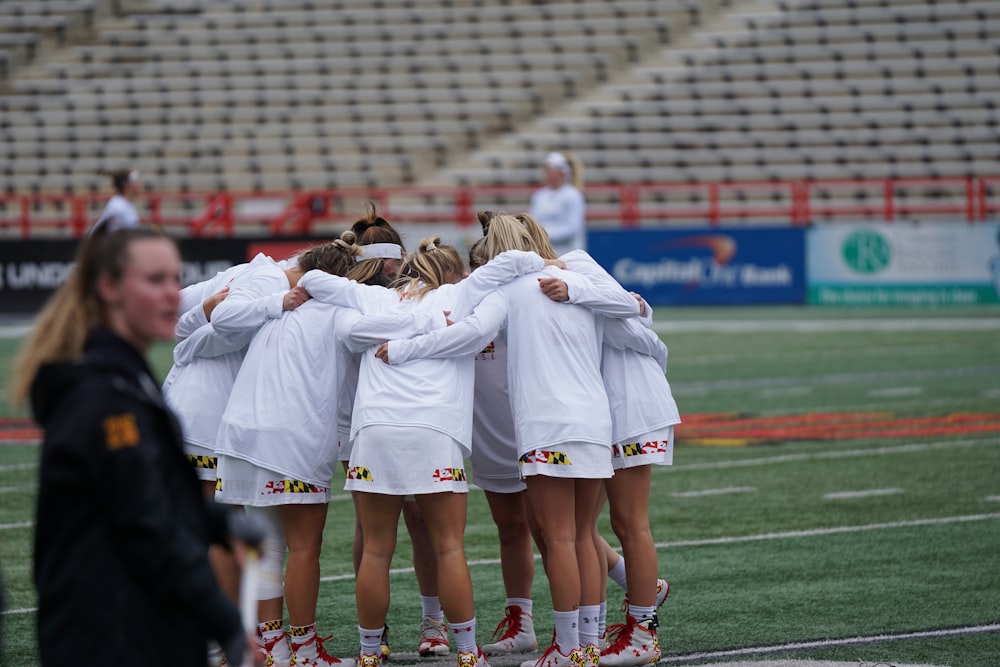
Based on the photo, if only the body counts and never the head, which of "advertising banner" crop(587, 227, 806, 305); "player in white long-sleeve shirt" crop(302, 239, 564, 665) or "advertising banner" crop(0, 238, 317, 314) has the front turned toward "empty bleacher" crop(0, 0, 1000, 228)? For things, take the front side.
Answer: the player in white long-sleeve shirt

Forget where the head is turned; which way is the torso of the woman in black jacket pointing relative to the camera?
to the viewer's right

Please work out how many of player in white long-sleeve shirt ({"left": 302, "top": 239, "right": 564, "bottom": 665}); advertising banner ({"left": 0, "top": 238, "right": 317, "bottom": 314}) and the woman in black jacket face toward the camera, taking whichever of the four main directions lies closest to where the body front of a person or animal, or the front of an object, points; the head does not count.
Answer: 1

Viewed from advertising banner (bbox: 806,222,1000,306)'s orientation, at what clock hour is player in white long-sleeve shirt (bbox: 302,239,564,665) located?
The player in white long-sleeve shirt is roughly at 12 o'clock from the advertising banner.

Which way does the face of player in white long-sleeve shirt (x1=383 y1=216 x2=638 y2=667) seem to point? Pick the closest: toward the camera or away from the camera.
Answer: away from the camera

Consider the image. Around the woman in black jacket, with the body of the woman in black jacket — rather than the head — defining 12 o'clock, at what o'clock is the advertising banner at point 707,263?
The advertising banner is roughly at 10 o'clock from the woman in black jacket.

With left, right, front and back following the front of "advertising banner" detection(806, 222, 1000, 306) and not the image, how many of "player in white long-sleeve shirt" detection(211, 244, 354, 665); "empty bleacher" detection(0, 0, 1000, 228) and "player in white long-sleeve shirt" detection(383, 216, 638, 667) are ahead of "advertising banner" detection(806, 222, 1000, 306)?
2

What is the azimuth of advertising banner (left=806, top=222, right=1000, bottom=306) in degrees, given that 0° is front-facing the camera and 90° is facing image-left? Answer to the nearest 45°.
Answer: approximately 0°

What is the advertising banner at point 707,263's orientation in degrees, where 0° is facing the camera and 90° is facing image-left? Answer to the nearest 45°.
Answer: approximately 0°

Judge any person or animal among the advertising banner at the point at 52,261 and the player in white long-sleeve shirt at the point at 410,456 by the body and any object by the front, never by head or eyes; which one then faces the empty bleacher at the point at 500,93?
the player in white long-sleeve shirt

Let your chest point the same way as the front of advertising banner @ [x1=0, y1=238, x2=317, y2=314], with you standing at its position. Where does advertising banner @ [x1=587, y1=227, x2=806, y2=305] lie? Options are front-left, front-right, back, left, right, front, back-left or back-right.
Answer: left
